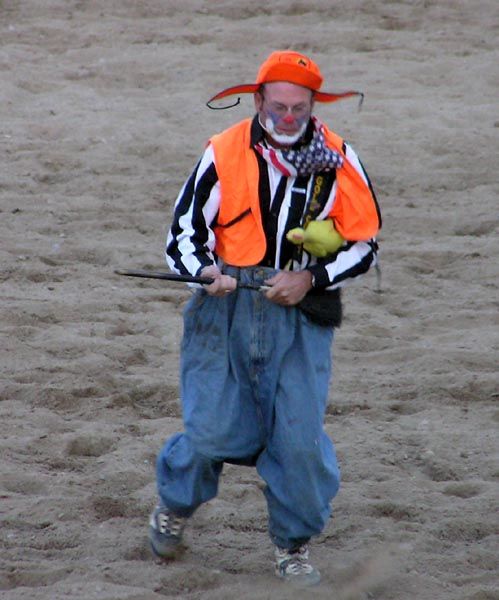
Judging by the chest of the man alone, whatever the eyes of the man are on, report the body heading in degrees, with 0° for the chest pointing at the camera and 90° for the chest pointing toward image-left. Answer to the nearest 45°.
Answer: approximately 0°
